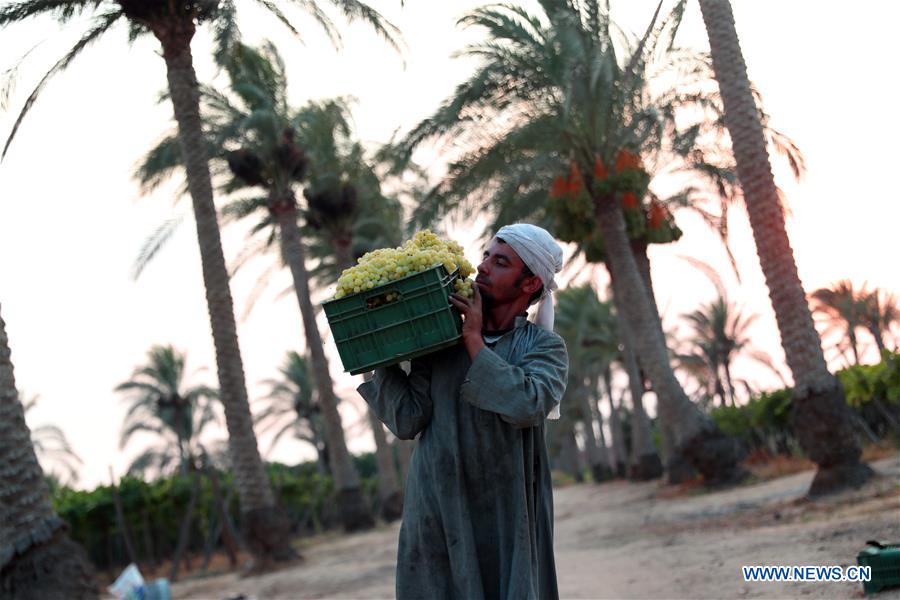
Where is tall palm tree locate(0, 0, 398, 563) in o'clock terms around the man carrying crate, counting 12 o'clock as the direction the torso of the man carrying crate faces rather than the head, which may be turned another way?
The tall palm tree is roughly at 4 o'clock from the man carrying crate.

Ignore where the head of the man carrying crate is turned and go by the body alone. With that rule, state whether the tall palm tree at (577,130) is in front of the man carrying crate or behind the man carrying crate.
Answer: behind

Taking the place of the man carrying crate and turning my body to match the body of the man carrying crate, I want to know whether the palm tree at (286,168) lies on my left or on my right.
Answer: on my right

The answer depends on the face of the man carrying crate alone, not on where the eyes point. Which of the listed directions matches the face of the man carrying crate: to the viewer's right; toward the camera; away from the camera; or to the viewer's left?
to the viewer's left

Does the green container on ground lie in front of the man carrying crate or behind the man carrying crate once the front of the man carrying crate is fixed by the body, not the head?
behind
